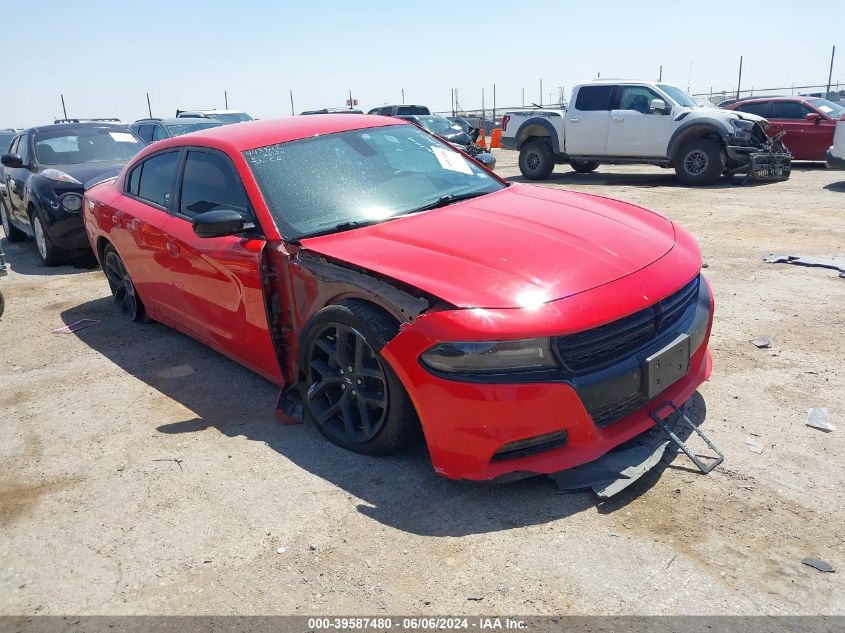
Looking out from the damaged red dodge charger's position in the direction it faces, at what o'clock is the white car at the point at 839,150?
The white car is roughly at 9 o'clock from the damaged red dodge charger.

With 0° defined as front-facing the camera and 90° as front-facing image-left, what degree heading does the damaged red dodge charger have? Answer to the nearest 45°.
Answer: approximately 315°

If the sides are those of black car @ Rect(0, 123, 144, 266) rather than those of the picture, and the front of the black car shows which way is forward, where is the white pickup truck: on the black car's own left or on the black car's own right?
on the black car's own left

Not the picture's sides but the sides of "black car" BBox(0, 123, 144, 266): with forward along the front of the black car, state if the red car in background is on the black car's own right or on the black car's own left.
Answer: on the black car's own left

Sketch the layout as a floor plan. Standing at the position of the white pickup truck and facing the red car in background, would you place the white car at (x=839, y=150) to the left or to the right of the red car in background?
right

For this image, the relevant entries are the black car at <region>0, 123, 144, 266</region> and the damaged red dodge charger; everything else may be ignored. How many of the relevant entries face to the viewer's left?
0

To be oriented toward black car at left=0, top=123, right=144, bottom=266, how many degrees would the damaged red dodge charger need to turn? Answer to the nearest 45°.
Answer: approximately 180°

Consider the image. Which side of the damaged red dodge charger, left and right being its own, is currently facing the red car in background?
left

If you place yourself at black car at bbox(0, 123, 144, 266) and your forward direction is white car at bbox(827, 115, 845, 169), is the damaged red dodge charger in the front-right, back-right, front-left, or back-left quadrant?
front-right
